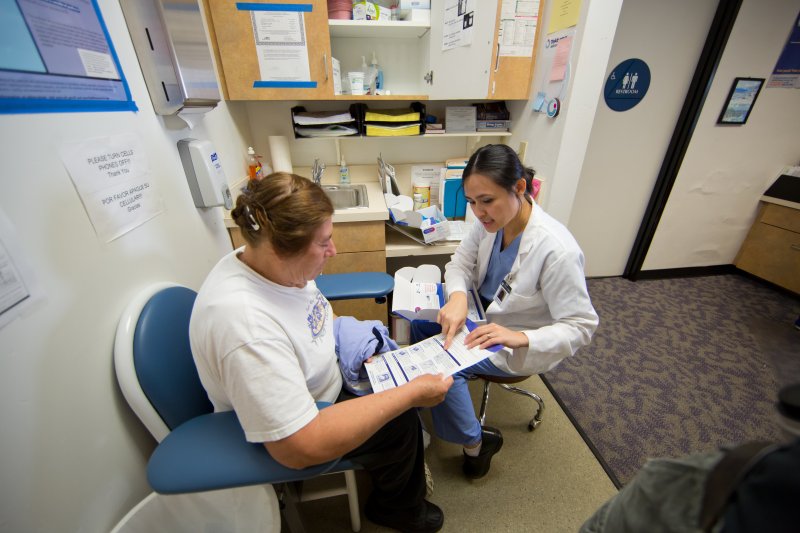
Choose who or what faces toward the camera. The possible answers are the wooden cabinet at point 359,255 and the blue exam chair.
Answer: the wooden cabinet

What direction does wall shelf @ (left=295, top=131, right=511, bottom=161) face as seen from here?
toward the camera

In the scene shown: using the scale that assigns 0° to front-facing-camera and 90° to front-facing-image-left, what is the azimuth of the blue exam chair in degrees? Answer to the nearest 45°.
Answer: approximately 270°

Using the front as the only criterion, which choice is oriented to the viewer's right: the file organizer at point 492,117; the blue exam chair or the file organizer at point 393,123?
the blue exam chair

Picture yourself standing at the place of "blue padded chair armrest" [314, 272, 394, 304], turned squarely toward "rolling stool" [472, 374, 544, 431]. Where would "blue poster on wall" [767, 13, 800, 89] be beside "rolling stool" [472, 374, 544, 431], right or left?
left

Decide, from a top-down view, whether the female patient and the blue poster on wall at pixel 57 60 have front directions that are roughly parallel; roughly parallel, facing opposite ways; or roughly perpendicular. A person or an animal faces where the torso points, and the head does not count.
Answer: roughly parallel

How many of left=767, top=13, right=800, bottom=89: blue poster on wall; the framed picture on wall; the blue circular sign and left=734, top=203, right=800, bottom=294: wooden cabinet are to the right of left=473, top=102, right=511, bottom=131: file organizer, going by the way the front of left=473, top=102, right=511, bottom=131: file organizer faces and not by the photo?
0

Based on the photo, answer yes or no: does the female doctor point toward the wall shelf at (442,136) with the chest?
no

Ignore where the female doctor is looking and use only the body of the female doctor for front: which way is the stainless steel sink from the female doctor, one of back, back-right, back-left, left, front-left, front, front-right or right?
right

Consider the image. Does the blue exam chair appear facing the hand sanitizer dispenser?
no

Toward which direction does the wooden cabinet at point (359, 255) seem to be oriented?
toward the camera

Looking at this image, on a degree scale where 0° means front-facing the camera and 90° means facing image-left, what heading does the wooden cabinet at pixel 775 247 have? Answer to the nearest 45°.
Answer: approximately 45°

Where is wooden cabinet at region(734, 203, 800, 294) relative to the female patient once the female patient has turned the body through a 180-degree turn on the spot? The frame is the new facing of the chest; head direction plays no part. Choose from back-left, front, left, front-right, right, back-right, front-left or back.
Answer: back

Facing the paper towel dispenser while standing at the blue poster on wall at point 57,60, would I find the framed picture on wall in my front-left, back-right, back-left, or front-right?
front-right

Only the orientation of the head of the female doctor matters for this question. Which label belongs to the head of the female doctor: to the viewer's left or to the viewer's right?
to the viewer's left

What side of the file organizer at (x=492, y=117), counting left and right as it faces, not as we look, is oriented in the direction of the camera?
front

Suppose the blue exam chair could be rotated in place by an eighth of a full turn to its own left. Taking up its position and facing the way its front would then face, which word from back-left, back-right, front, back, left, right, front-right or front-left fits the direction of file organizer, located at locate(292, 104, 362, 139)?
front

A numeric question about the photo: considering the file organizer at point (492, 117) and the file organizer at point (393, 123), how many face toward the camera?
2

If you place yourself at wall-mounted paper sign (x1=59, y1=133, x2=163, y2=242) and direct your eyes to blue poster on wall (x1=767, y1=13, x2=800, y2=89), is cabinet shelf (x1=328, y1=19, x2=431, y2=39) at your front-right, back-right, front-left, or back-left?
front-left

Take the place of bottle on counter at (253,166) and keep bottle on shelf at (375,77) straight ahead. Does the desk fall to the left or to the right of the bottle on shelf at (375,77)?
right

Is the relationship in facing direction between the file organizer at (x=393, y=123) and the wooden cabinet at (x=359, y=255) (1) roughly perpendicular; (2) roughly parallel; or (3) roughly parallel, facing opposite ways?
roughly parallel
